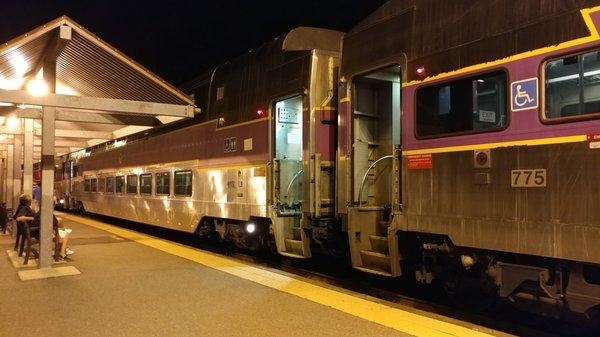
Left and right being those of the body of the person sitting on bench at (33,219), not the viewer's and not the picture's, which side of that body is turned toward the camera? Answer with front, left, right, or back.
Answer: right

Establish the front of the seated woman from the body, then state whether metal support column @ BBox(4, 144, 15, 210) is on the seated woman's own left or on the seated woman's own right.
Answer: on the seated woman's own left

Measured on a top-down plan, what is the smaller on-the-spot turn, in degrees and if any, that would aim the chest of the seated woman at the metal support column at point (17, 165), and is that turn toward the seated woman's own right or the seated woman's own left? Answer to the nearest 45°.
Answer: approximately 90° to the seated woman's own left

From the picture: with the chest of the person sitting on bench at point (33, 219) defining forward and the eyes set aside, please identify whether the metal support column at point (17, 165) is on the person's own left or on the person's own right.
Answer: on the person's own left

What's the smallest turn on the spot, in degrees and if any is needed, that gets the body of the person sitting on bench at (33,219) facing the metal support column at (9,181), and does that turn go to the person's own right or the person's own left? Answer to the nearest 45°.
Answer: approximately 90° to the person's own left

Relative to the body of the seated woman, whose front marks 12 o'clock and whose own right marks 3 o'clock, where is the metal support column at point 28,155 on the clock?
The metal support column is roughly at 9 o'clock from the seated woman.

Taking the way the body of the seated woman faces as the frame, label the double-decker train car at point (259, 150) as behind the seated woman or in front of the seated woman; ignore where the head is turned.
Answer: in front

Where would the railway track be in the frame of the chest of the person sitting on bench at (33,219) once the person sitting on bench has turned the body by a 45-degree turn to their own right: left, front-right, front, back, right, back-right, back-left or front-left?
front

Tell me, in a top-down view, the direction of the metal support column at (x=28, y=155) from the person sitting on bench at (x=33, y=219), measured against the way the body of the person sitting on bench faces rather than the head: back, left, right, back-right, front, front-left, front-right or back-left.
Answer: left

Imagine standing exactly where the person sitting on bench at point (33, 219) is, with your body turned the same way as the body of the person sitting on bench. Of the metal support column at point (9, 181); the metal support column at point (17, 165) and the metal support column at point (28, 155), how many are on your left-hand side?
3

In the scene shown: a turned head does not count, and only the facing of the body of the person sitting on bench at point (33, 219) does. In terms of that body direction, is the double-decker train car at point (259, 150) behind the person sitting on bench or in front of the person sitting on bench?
in front

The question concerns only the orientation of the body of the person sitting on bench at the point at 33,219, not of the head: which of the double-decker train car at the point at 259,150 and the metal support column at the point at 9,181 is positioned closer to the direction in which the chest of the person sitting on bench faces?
the double-decker train car

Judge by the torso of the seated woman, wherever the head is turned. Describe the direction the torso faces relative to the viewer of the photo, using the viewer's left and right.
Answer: facing to the right of the viewer
